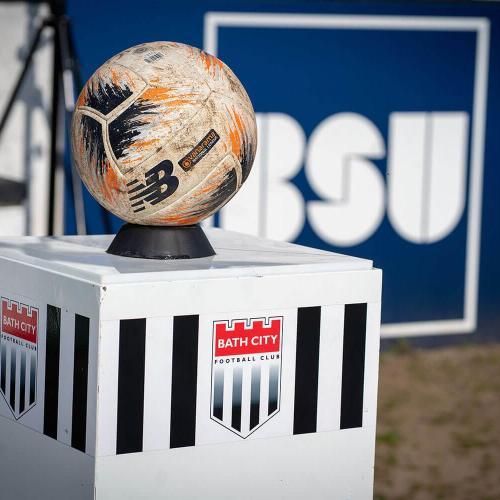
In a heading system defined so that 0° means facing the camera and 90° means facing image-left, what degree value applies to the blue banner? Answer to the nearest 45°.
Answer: approximately 0°

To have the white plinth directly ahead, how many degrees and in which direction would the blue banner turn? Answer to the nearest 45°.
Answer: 0° — it already faces it

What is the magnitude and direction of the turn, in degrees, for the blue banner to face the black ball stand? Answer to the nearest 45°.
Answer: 0° — it already faces it

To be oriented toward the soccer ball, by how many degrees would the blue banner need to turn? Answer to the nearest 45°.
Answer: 0° — it already faces it
